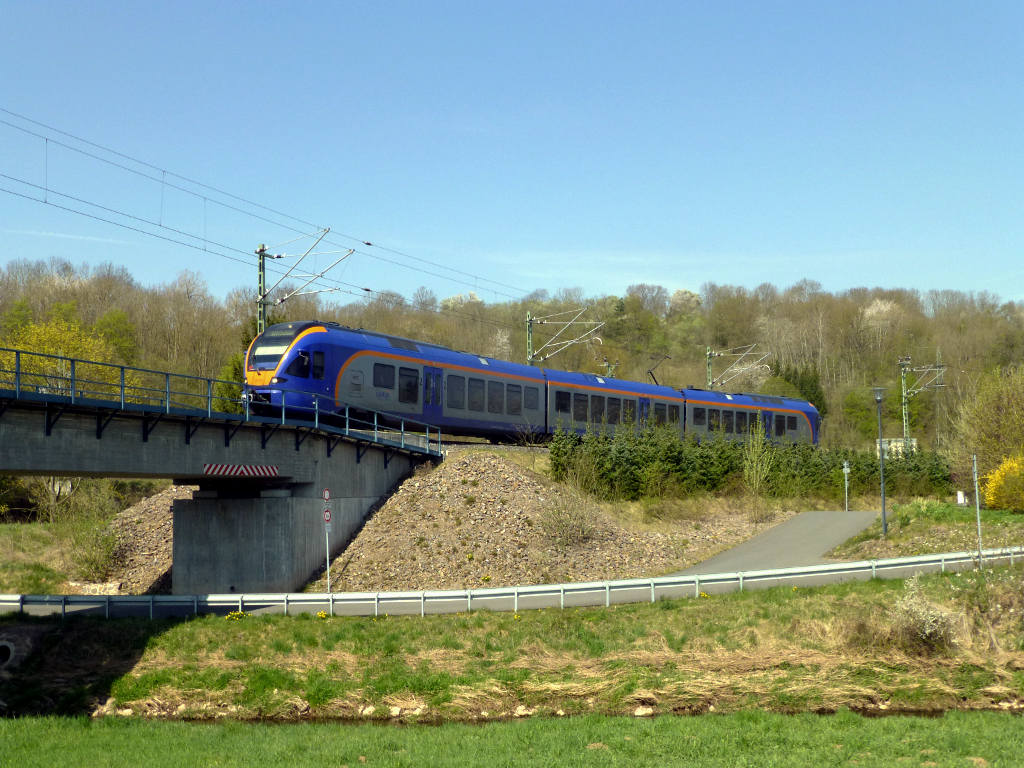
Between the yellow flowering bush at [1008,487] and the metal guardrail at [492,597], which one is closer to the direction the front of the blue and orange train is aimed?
the metal guardrail

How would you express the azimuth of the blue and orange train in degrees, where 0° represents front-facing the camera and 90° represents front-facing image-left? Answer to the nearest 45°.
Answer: approximately 45°

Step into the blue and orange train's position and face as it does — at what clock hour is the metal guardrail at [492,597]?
The metal guardrail is roughly at 10 o'clock from the blue and orange train.

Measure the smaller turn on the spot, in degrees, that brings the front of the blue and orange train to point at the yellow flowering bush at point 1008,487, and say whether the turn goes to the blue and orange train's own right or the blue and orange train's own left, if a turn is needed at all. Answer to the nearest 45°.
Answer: approximately 135° to the blue and orange train's own left

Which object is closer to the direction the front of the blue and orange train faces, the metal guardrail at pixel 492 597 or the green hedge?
the metal guardrail
